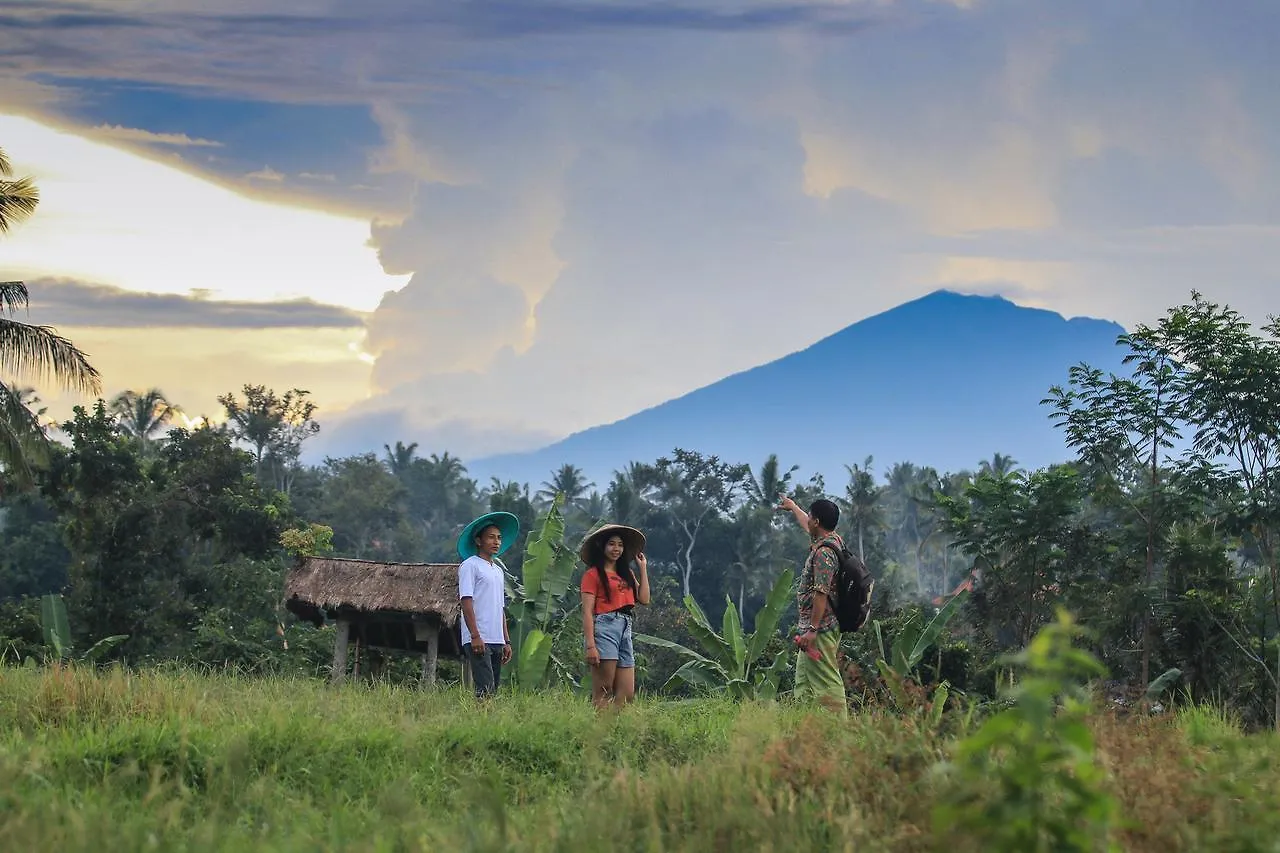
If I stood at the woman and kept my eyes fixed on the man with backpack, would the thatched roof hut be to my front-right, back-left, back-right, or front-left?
back-left

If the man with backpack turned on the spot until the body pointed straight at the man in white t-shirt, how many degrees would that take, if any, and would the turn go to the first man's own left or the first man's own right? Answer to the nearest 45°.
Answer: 0° — they already face them

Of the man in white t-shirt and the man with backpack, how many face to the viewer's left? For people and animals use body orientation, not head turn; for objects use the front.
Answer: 1

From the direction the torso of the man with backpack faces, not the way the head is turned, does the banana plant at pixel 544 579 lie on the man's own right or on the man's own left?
on the man's own right

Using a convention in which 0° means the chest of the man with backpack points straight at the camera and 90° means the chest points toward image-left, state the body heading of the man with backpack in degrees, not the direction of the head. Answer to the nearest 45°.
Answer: approximately 90°

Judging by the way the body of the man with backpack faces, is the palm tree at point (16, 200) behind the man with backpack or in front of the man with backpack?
in front

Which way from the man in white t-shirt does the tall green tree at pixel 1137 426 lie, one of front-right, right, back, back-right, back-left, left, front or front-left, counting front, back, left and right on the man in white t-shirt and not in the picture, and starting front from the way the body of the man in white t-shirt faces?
left

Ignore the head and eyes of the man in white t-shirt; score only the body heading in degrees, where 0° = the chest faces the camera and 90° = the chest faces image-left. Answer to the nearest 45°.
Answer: approximately 315°

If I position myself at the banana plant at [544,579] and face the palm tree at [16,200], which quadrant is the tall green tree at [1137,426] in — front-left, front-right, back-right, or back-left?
back-right

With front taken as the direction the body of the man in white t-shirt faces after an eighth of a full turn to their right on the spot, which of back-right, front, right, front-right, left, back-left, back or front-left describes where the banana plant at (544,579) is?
back
